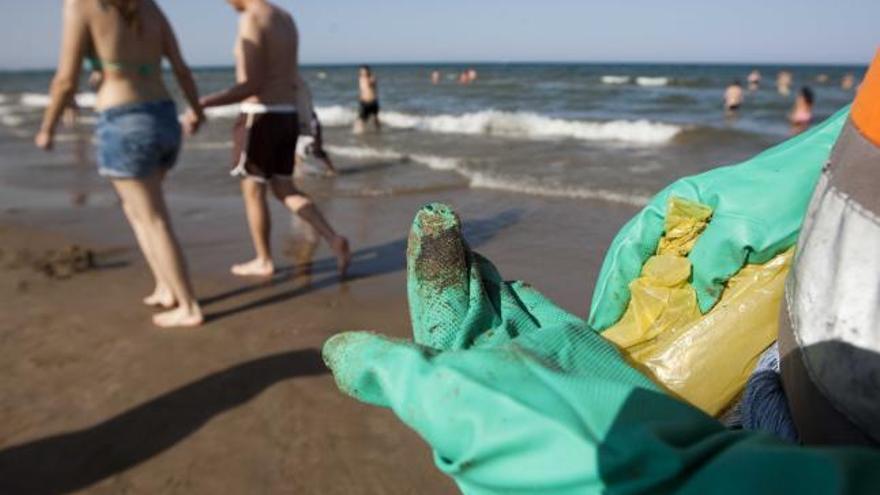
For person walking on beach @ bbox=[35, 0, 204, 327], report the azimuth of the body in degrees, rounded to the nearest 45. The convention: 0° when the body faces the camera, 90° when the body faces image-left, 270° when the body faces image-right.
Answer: approximately 135°

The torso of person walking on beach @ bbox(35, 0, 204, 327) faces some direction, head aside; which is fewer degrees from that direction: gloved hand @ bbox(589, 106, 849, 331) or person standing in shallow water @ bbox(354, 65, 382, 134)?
the person standing in shallow water

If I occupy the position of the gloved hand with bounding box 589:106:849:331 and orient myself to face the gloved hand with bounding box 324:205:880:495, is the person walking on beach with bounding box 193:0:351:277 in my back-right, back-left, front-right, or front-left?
back-right

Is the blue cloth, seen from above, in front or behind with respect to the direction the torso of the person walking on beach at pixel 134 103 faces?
behind

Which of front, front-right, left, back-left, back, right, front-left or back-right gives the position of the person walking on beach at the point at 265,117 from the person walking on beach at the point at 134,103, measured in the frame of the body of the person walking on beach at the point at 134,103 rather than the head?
right
